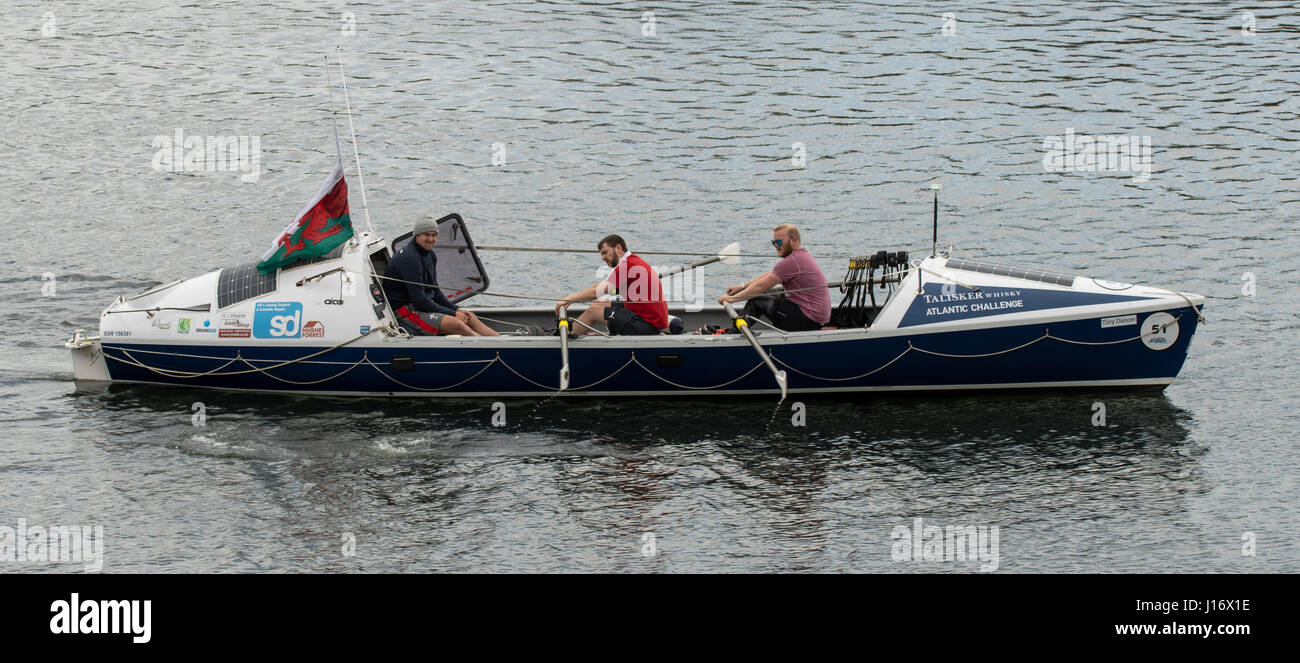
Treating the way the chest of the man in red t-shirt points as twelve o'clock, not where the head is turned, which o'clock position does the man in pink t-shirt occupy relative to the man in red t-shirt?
The man in pink t-shirt is roughly at 6 o'clock from the man in red t-shirt.

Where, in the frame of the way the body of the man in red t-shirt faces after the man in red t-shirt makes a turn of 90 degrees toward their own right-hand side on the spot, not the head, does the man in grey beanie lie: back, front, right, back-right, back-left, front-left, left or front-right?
left

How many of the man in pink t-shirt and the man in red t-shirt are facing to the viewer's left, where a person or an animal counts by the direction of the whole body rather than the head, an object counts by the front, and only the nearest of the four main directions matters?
2

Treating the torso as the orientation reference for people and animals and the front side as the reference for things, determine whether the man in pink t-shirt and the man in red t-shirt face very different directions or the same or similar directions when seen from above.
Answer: same or similar directions

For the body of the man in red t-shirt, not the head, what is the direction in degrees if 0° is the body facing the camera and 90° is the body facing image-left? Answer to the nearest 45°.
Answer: approximately 90°

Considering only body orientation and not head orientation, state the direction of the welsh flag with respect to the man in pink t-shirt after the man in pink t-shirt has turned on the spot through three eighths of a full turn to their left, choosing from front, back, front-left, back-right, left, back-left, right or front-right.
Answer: back-right

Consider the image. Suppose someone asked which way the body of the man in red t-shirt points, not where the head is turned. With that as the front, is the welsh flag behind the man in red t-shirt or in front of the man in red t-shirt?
in front

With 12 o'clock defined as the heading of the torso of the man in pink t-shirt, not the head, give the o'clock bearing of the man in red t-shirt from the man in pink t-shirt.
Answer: The man in red t-shirt is roughly at 12 o'clock from the man in pink t-shirt.

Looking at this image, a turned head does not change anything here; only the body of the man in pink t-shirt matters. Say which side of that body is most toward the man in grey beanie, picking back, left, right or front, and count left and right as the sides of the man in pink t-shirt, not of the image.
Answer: front

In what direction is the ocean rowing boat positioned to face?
to the viewer's right

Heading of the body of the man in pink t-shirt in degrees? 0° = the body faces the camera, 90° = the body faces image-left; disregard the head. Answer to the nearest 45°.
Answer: approximately 90°
